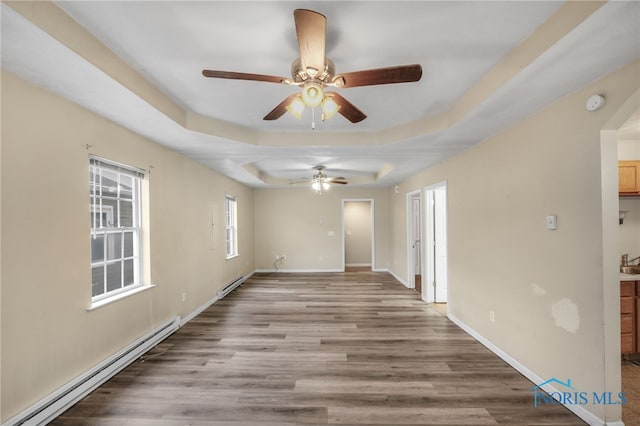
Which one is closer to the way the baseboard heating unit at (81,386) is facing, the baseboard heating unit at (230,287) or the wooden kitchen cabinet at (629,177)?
the wooden kitchen cabinet

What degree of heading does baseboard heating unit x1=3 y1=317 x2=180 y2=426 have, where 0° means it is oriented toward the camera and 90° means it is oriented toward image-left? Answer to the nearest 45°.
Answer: approximately 315°

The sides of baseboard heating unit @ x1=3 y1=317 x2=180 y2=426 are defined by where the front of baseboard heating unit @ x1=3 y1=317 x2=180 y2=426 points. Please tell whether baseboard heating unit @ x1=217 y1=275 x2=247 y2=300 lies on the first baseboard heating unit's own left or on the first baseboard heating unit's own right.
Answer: on the first baseboard heating unit's own left
